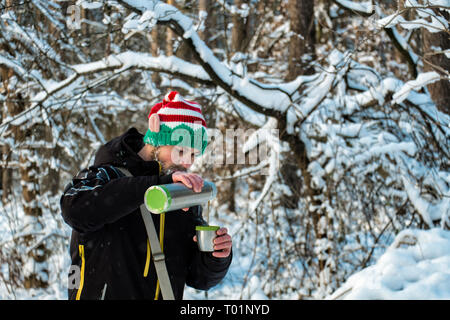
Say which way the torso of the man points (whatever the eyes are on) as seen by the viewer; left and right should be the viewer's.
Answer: facing the viewer and to the right of the viewer
